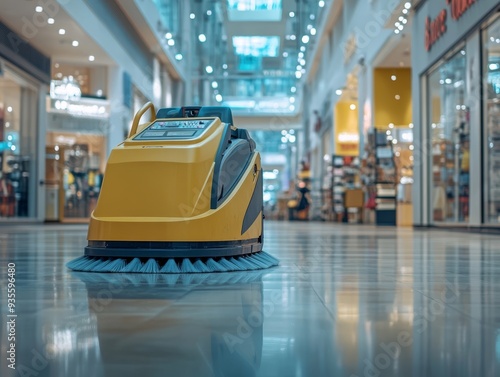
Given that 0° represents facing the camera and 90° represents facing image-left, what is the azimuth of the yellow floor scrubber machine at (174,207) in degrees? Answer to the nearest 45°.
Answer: approximately 45°

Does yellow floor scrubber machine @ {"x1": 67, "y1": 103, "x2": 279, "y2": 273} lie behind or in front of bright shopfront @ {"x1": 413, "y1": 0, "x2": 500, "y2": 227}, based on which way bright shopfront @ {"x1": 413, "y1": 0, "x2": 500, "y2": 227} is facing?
in front

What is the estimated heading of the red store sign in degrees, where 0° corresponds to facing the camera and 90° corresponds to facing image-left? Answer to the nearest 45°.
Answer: approximately 45°

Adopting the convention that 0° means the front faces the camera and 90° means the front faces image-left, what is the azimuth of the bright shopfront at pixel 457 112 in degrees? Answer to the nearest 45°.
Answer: approximately 45°

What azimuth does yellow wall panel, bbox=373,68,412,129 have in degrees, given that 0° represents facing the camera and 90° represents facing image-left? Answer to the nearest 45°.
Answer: approximately 0°

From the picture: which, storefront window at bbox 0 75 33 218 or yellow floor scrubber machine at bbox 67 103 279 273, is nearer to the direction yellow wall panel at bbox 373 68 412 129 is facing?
the yellow floor scrubber machine

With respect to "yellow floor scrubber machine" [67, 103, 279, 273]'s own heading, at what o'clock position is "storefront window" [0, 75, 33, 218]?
The storefront window is roughly at 4 o'clock from the yellow floor scrubber machine.
